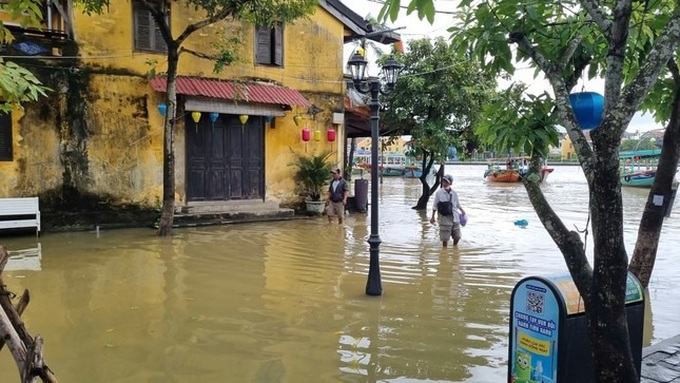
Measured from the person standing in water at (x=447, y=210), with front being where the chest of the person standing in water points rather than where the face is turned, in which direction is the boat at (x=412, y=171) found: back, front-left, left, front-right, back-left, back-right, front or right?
back

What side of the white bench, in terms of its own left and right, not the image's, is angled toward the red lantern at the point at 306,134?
left

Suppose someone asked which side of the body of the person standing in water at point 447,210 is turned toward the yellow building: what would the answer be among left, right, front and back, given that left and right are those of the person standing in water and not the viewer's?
right

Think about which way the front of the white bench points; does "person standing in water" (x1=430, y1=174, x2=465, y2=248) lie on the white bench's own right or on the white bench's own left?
on the white bench's own left

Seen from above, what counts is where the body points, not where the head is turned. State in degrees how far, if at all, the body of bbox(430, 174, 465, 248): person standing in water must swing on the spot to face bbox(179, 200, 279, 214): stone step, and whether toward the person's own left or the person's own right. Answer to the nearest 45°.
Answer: approximately 135° to the person's own right

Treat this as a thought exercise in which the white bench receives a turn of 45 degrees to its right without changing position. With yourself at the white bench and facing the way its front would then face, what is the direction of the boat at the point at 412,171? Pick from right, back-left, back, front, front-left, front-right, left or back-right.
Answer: back

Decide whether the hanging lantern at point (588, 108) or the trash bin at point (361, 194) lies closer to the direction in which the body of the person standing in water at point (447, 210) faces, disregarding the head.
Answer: the hanging lantern

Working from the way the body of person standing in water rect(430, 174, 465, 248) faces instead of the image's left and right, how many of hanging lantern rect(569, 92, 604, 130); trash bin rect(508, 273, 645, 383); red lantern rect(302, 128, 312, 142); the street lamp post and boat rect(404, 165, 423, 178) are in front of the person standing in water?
3

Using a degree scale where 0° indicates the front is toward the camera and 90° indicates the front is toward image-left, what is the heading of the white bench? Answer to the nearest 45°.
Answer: approximately 0°

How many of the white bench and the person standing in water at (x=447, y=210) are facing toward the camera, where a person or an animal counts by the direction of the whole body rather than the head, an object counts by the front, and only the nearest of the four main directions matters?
2

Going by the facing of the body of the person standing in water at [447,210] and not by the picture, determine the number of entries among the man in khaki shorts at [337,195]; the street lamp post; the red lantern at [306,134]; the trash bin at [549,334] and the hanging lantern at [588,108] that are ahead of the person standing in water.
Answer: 3

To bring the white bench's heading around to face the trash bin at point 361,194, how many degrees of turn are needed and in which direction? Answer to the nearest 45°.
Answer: approximately 90° to its left
